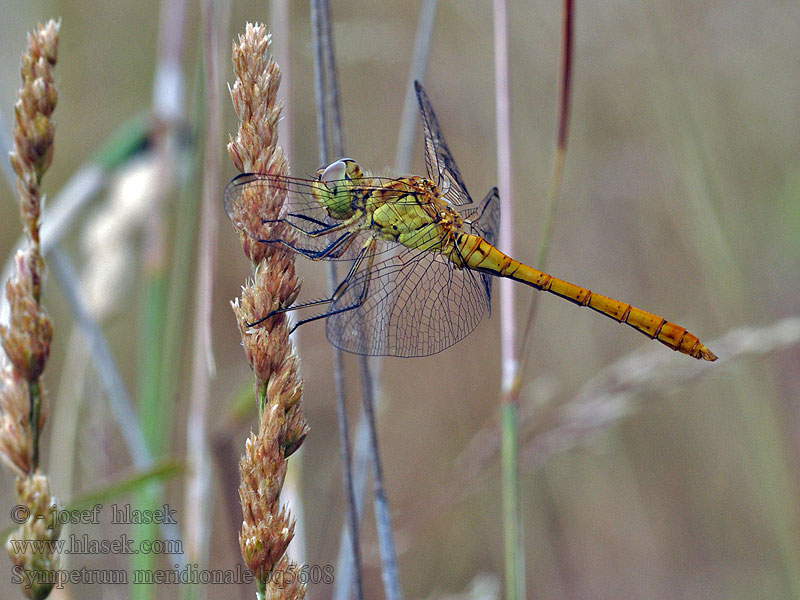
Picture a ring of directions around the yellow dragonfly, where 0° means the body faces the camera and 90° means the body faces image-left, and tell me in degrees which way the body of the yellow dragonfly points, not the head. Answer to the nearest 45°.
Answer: approximately 90°

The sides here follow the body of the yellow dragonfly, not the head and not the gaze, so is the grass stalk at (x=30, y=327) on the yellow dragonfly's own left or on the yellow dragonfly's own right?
on the yellow dragonfly's own left
